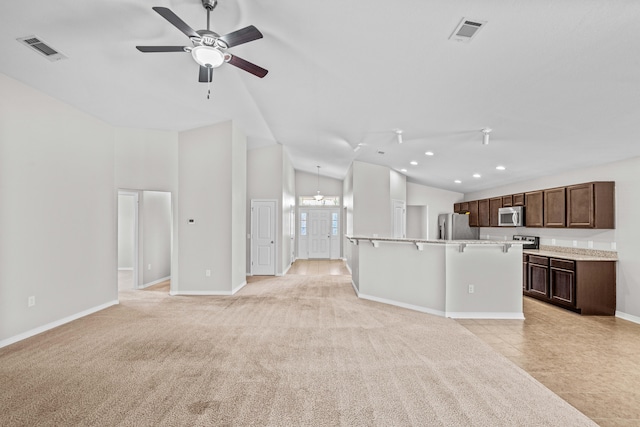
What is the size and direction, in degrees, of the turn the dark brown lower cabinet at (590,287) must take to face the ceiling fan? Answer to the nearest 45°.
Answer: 0° — it already faces it

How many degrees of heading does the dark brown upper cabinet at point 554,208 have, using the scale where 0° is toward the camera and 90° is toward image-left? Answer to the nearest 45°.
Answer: approximately 45°

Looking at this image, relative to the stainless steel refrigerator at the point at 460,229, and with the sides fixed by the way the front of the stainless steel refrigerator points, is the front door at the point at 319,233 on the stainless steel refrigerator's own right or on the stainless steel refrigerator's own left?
on the stainless steel refrigerator's own right

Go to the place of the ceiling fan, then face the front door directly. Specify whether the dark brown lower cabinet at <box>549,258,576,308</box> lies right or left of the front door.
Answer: right

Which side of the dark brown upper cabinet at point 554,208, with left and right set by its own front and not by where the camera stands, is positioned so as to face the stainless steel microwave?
right

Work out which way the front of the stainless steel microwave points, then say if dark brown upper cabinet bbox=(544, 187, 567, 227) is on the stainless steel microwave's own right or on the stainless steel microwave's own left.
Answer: on the stainless steel microwave's own left

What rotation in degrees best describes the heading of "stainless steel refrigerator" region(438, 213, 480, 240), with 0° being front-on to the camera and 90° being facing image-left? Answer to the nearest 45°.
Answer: approximately 45°

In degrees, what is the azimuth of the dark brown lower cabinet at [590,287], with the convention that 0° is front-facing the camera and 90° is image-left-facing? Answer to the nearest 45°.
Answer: approximately 45°
